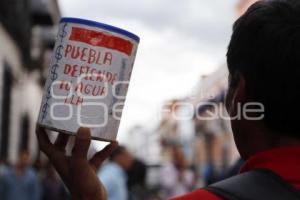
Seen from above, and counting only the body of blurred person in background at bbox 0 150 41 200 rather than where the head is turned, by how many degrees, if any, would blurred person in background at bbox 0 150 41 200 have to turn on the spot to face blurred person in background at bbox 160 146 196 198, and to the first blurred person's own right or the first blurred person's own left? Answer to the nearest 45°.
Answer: approximately 90° to the first blurred person's own left

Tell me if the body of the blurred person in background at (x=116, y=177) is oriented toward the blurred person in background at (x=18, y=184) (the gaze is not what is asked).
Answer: no

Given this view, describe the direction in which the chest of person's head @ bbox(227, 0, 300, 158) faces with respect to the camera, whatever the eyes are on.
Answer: away from the camera

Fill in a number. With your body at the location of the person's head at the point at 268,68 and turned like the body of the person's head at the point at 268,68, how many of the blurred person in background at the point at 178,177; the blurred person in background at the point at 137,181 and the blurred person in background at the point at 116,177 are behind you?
0

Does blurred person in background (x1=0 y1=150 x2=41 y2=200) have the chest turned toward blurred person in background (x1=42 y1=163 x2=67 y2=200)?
no

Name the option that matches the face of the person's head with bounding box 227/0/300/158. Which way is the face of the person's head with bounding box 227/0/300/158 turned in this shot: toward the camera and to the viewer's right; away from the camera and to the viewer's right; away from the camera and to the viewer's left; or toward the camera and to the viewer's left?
away from the camera and to the viewer's left

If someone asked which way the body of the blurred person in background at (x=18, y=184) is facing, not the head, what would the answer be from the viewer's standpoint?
toward the camera

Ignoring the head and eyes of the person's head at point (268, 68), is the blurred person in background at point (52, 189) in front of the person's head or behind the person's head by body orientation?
in front
